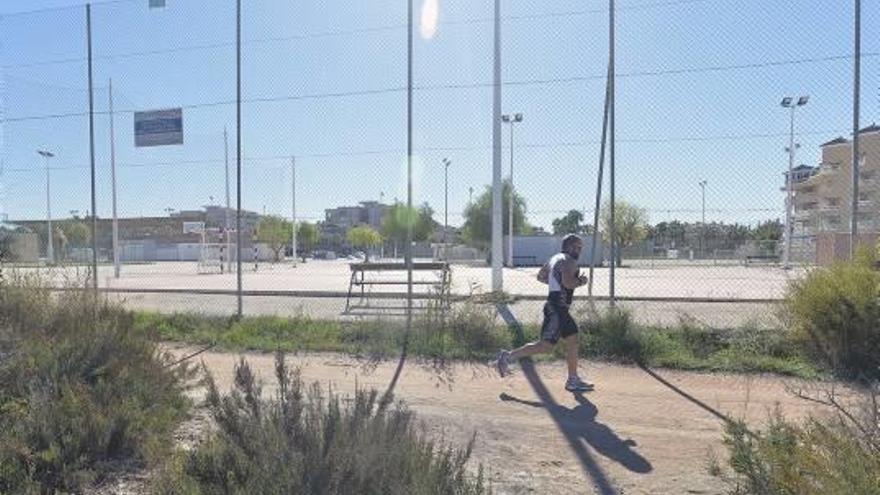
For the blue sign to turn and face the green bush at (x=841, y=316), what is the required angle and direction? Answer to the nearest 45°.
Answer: approximately 45° to its left

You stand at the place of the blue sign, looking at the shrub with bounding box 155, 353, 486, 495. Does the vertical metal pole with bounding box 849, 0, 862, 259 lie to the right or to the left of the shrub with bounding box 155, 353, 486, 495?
left

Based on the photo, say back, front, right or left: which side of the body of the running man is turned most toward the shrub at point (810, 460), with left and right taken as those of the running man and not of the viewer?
right

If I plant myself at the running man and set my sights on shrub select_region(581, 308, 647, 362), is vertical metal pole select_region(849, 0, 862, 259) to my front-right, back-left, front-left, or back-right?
front-right

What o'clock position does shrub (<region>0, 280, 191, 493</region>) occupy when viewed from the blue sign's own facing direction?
The shrub is roughly at 12 o'clock from the blue sign.

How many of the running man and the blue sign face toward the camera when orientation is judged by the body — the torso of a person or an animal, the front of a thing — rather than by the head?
1

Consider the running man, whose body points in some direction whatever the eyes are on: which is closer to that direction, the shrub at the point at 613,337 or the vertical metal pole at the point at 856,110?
the vertical metal pole

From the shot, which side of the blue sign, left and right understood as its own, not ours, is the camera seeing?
front

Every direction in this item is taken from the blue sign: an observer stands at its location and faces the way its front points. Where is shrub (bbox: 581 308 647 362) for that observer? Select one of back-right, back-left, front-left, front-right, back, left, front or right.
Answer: front-left

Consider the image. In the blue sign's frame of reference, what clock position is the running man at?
The running man is roughly at 11 o'clock from the blue sign.

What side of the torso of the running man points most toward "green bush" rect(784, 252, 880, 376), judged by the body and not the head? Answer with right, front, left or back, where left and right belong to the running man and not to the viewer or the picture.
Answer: front

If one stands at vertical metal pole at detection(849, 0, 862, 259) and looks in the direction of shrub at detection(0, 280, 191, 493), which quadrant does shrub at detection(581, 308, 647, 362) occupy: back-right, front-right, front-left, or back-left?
front-right

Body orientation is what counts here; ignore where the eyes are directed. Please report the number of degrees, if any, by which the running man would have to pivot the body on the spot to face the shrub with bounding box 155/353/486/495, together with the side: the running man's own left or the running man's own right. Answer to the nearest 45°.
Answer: approximately 90° to the running man's own right

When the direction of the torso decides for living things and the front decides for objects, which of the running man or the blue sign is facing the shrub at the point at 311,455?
the blue sign

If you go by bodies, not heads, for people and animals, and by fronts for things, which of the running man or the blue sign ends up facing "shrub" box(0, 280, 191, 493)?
the blue sign

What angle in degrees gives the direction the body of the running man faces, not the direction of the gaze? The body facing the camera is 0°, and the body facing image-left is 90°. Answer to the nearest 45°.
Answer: approximately 270°

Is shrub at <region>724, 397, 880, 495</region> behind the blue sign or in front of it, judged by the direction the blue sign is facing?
in front
